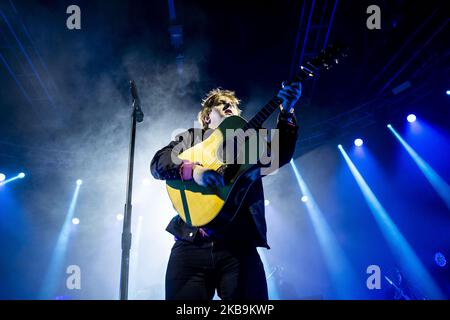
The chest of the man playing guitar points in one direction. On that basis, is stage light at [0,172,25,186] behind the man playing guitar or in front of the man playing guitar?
behind

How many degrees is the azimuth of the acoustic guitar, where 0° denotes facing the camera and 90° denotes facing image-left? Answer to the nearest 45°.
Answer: approximately 45°

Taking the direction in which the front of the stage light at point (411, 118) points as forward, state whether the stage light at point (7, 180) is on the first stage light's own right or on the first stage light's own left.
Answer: on the first stage light's own right

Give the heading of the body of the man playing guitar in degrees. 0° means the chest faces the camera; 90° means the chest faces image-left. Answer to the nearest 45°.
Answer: approximately 0°

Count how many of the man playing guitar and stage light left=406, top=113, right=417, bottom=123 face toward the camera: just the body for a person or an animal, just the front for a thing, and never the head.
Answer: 2

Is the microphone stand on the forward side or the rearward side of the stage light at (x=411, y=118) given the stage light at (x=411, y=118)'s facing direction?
on the forward side
